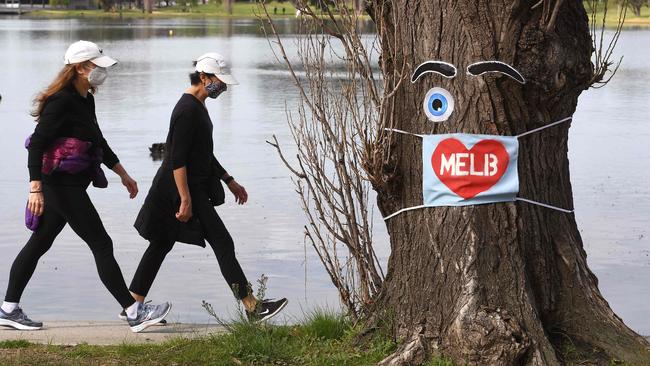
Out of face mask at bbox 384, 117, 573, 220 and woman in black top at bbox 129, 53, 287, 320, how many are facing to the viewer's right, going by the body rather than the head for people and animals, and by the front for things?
1

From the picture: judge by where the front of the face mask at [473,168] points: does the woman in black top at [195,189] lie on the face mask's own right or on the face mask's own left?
on the face mask's own right

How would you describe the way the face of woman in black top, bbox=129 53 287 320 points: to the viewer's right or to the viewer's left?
to the viewer's right

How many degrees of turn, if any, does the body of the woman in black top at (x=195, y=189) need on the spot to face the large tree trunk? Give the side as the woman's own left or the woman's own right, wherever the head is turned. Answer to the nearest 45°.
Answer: approximately 45° to the woman's own right

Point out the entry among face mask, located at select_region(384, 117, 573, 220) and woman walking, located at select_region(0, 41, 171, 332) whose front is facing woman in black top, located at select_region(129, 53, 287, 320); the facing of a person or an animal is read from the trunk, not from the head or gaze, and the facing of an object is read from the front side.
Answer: the woman walking

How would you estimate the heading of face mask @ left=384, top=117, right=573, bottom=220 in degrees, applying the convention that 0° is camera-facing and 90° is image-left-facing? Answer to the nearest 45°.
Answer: approximately 0°

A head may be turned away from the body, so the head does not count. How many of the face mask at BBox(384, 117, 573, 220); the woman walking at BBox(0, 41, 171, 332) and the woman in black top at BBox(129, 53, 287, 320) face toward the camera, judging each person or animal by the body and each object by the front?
1

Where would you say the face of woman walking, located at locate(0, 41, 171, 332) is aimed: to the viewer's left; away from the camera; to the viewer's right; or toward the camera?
to the viewer's right

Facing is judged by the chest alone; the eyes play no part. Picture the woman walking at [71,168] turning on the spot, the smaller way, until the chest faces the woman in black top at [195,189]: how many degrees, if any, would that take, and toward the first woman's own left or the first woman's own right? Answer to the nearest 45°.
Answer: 0° — they already face them

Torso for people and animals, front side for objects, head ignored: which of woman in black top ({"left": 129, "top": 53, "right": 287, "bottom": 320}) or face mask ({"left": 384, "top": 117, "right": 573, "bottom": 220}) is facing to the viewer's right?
the woman in black top

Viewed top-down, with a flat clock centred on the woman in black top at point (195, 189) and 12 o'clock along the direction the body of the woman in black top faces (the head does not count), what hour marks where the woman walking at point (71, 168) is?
The woman walking is roughly at 6 o'clock from the woman in black top.

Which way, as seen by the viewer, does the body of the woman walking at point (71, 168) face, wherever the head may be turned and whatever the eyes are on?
to the viewer's right

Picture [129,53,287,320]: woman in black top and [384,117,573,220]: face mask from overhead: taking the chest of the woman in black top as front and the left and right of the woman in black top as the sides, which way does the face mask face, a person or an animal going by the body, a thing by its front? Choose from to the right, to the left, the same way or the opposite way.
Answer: to the right

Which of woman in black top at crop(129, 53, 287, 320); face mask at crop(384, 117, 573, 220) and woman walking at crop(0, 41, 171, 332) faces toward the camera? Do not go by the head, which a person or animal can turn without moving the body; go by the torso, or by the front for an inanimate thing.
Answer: the face mask

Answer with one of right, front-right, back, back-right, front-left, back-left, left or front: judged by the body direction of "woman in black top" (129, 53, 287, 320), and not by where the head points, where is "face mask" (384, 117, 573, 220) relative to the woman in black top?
front-right

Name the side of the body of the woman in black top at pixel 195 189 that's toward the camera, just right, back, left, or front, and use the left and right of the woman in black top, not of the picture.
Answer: right
